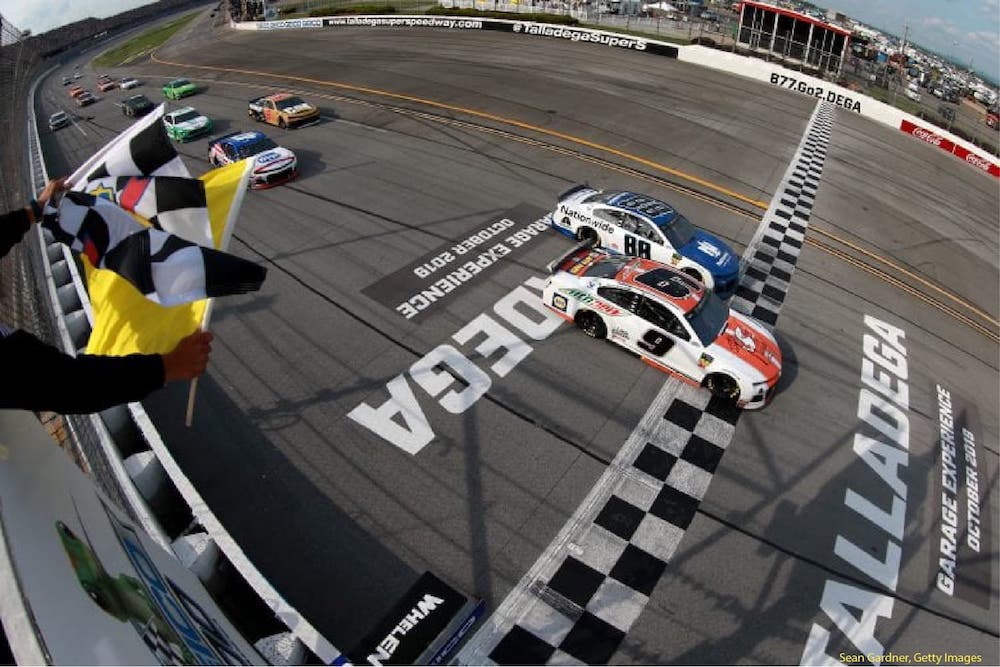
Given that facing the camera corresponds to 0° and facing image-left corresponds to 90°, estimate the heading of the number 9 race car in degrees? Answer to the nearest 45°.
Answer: approximately 315°

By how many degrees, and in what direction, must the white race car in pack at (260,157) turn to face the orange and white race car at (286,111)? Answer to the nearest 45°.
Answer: approximately 135° to its left

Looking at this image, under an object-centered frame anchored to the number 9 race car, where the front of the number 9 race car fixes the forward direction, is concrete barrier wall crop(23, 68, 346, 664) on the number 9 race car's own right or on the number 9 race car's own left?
on the number 9 race car's own right

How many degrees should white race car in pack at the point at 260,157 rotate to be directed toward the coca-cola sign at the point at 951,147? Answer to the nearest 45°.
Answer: approximately 45° to its left

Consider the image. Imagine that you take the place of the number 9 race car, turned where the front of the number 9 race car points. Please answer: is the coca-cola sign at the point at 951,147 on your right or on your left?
on your left

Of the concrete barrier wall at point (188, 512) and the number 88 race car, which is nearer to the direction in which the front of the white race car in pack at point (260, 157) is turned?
the number 88 race car

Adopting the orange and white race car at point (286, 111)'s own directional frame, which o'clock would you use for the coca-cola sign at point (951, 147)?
The coca-cola sign is roughly at 11 o'clock from the orange and white race car.

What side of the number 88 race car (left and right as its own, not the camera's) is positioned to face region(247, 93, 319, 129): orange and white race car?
back

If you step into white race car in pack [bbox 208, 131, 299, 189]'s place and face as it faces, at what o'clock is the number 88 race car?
The number 88 race car is roughly at 12 o'clock from the white race car in pack.

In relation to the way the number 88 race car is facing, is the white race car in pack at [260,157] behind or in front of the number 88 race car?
behind

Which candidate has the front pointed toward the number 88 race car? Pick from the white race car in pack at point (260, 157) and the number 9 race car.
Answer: the white race car in pack

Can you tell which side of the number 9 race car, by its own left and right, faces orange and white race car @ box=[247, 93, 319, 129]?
back
